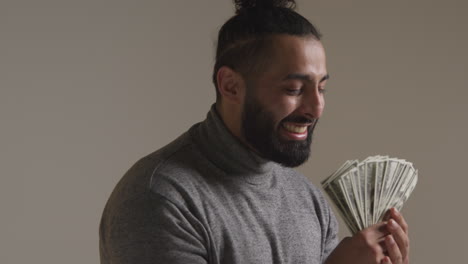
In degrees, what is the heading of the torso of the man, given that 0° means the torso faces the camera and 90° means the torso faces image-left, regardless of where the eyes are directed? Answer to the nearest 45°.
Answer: approximately 315°
